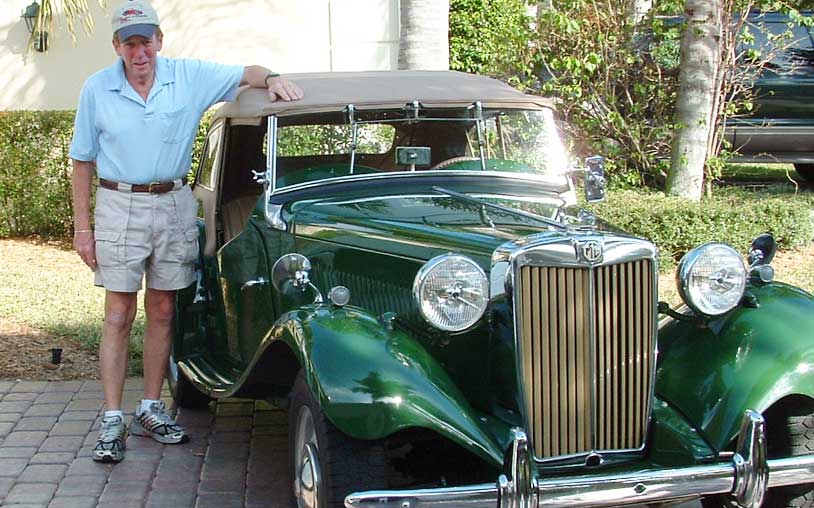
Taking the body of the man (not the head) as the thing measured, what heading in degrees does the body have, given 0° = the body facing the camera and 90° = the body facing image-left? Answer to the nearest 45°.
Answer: approximately 0°

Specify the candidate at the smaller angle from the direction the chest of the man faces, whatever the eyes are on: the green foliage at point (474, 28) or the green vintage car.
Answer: the green vintage car

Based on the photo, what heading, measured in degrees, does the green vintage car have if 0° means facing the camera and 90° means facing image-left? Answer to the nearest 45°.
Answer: approximately 315°

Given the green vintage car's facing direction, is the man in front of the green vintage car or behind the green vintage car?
behind

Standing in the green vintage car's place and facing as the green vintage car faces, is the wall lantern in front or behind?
behind

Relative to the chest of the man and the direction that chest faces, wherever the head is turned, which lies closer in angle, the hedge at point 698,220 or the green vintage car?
the green vintage car

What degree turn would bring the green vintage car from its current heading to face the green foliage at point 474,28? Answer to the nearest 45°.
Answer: approximately 135° to its left

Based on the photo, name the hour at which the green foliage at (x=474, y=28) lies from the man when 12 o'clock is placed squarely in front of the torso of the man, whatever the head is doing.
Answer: The green foliage is roughly at 7 o'clock from the man.

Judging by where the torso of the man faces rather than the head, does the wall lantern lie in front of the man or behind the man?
behind

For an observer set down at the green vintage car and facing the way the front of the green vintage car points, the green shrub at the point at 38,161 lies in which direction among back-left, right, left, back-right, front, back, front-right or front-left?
back

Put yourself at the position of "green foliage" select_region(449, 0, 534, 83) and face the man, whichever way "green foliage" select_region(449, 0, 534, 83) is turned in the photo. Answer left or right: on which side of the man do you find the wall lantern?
right
